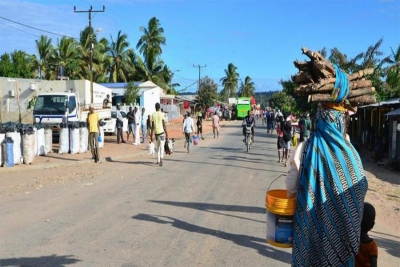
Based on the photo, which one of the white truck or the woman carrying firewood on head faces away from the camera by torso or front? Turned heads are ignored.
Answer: the woman carrying firewood on head

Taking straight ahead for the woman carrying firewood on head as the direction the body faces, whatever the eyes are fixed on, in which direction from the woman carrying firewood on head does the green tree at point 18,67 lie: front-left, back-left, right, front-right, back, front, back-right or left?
front-left

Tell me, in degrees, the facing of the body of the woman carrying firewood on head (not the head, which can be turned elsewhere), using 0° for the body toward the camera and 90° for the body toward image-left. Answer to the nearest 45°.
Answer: approximately 180°

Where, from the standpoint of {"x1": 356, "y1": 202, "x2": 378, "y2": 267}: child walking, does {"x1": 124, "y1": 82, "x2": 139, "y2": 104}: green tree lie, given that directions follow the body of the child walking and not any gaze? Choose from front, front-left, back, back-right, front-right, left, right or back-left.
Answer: front-left

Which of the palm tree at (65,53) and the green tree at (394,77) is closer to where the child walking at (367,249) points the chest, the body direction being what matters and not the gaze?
the green tree

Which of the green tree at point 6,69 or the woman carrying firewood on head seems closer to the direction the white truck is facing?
the woman carrying firewood on head

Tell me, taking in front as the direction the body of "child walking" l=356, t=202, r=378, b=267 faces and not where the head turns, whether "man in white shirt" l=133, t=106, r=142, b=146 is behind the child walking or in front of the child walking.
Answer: in front

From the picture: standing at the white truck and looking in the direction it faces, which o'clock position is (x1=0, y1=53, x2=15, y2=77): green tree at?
The green tree is roughly at 4 o'clock from the white truck.

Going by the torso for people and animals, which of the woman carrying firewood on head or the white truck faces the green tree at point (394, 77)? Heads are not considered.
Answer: the woman carrying firewood on head

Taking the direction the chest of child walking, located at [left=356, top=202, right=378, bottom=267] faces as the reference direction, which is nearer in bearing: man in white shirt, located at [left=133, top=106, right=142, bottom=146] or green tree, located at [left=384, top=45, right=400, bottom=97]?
the green tree

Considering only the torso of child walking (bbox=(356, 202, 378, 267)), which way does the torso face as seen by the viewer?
away from the camera

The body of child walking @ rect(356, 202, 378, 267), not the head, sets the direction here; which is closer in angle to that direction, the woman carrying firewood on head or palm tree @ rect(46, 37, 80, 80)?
the palm tree
